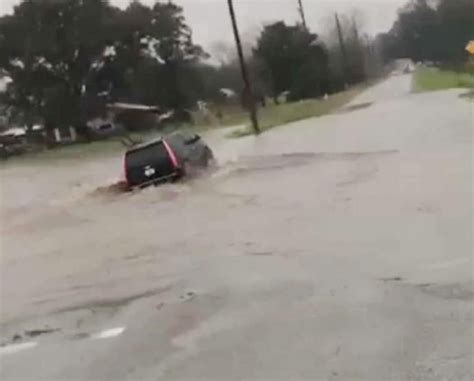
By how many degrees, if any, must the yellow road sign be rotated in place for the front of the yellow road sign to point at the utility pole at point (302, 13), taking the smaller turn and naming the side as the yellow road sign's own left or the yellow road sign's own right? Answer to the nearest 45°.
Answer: approximately 90° to the yellow road sign's own right

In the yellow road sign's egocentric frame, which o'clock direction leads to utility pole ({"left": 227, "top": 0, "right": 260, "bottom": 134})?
The utility pole is roughly at 2 o'clock from the yellow road sign.

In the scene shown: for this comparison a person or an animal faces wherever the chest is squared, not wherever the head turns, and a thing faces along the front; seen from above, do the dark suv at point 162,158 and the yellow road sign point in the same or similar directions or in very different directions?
very different directions

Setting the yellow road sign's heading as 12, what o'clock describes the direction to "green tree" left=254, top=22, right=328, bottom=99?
The green tree is roughly at 2 o'clock from the yellow road sign.

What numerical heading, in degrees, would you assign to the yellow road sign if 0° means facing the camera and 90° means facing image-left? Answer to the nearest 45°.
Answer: approximately 0°

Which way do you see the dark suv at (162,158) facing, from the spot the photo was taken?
facing away from the viewer and to the right of the viewer
